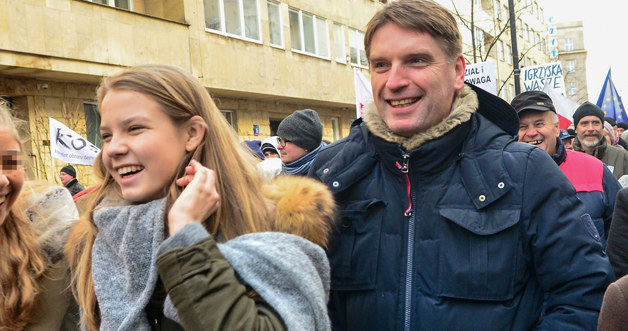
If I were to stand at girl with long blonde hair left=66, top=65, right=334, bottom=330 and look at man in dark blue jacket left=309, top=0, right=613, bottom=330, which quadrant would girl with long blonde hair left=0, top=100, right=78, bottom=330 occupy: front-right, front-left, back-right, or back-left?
back-left

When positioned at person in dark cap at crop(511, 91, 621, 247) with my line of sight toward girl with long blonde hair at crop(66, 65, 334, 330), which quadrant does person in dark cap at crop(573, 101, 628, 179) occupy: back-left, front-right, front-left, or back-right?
back-right

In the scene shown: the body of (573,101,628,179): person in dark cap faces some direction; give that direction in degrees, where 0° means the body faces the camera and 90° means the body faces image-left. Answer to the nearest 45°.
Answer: approximately 0°

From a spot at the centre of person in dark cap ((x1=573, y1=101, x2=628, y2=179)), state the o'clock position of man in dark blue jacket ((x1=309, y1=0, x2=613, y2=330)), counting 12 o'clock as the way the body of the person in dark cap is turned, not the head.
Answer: The man in dark blue jacket is roughly at 12 o'clock from the person in dark cap.

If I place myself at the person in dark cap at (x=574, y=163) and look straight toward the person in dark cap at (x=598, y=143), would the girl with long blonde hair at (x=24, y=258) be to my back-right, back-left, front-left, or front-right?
back-left

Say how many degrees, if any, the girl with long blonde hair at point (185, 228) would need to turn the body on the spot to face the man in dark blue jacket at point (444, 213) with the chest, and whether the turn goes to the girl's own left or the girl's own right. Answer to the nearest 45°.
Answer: approximately 135° to the girl's own left

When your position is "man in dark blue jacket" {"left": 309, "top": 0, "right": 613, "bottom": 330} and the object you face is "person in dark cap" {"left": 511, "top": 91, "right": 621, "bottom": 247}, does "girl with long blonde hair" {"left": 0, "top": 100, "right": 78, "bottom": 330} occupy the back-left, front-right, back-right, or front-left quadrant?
back-left

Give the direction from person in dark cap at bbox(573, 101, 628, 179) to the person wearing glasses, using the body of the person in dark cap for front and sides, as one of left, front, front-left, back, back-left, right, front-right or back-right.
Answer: front-right

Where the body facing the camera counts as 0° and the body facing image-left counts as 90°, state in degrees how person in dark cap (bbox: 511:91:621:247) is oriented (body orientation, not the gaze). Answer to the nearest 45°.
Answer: approximately 45°
